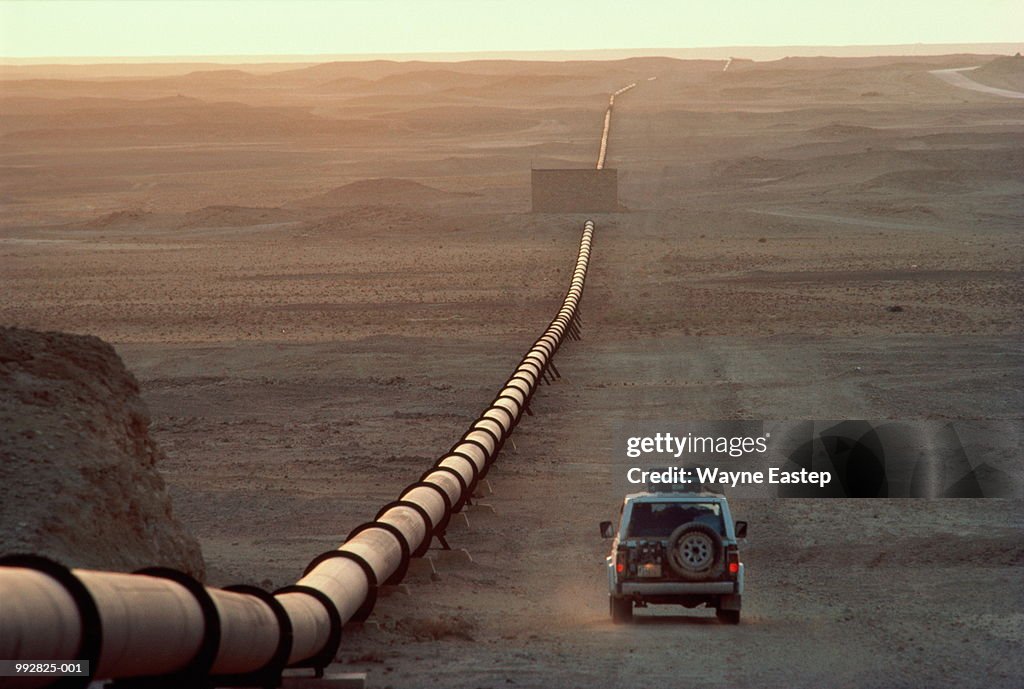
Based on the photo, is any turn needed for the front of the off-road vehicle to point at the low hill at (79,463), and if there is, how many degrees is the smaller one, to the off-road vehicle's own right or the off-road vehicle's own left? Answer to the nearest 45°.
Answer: approximately 90° to the off-road vehicle's own left

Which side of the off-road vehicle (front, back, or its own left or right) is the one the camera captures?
back
